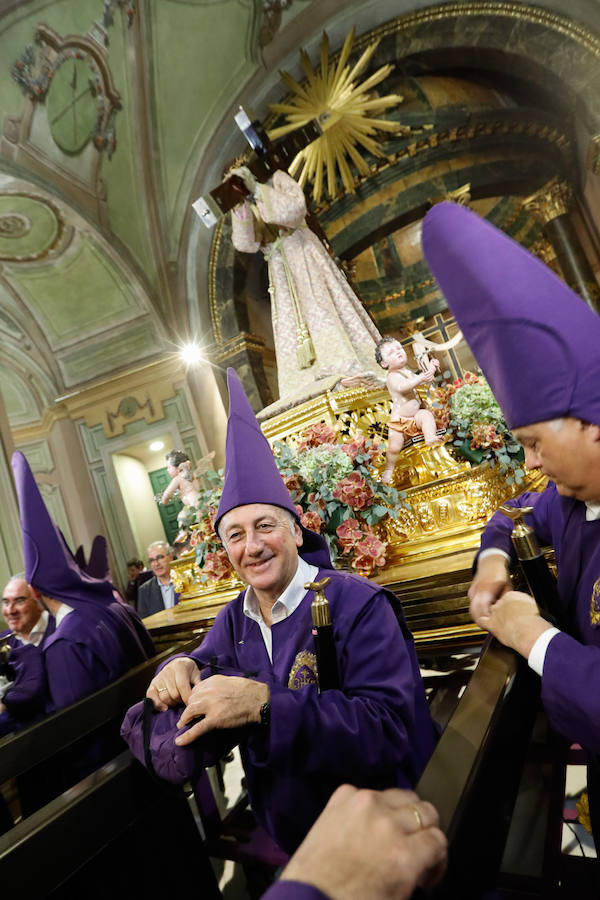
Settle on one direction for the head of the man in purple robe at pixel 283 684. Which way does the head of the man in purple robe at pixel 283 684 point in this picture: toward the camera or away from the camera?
toward the camera

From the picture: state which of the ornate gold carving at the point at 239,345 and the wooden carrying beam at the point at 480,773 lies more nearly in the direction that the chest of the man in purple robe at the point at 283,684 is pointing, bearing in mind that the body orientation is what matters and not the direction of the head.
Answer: the wooden carrying beam

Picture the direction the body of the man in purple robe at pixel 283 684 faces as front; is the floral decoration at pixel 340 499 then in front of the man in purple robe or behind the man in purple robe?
behind

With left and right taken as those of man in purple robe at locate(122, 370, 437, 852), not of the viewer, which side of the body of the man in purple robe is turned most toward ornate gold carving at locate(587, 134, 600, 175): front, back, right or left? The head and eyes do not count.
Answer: back

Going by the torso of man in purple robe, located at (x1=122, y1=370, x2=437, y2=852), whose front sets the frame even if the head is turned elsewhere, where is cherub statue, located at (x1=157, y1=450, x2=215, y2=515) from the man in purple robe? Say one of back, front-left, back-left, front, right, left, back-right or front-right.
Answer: back-right

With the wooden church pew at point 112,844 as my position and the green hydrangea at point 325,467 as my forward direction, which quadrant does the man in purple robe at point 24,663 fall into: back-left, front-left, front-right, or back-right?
front-left

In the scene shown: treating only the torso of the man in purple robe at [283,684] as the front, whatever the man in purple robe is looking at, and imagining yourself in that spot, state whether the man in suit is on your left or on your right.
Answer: on your right

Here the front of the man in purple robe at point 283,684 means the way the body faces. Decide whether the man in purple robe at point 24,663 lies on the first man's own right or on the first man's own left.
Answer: on the first man's own right

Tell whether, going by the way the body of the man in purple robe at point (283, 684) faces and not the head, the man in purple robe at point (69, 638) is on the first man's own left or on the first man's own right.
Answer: on the first man's own right

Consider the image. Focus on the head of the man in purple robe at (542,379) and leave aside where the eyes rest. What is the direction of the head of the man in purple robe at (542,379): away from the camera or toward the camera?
toward the camera

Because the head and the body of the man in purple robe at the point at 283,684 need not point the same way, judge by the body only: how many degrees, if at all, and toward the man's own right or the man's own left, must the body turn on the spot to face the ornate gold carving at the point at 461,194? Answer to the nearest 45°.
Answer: approximately 180°

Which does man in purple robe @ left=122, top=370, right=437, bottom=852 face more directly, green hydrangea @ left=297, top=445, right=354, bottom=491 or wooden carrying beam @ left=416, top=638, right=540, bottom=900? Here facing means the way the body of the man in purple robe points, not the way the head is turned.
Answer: the wooden carrying beam

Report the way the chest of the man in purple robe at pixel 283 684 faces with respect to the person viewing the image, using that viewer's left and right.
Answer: facing the viewer and to the left of the viewer
